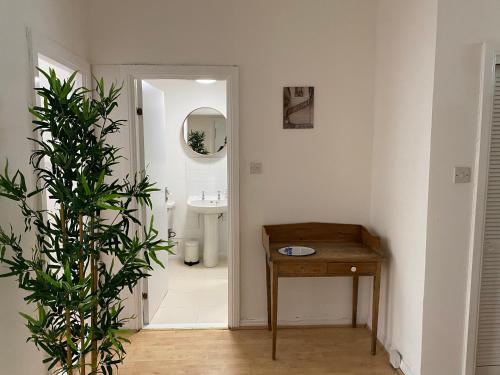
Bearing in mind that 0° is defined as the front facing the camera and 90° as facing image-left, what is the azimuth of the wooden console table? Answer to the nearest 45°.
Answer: approximately 0°

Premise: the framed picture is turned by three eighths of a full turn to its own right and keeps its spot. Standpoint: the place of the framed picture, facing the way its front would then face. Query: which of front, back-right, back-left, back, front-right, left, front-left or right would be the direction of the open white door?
front-left
